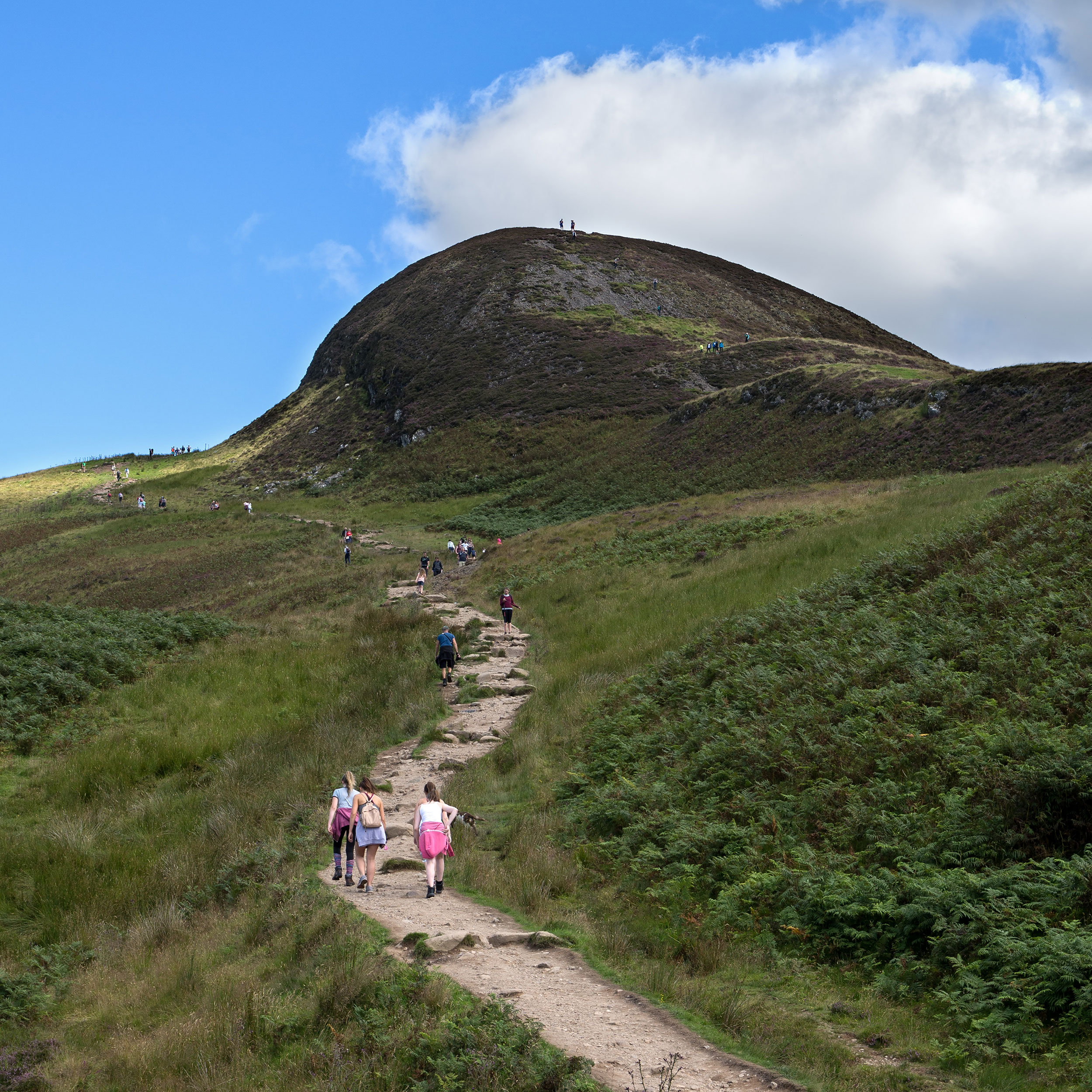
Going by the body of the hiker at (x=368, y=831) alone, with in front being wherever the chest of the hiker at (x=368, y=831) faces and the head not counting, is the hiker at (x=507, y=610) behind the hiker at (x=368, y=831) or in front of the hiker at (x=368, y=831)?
in front

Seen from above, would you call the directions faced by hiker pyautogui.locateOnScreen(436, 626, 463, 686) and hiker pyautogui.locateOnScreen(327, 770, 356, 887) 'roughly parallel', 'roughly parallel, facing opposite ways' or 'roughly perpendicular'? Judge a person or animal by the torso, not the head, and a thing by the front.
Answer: roughly parallel

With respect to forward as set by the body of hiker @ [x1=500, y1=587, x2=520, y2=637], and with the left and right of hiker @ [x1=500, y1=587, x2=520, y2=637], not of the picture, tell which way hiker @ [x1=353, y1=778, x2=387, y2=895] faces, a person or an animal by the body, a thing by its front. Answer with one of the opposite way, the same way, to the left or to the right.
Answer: the opposite way

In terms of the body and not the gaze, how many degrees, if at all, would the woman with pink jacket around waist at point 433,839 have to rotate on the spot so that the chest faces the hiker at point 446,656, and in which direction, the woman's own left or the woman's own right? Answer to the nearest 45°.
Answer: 0° — they already face them

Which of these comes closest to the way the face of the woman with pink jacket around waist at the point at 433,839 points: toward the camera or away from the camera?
away from the camera

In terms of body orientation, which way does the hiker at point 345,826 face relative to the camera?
away from the camera

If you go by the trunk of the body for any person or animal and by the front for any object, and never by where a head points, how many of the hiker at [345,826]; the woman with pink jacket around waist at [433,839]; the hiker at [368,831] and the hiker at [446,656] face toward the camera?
0

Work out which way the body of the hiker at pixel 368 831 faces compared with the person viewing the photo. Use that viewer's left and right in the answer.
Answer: facing away from the viewer

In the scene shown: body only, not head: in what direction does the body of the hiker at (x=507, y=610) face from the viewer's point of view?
toward the camera

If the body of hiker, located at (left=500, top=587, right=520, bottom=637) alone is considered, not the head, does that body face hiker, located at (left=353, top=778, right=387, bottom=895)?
yes

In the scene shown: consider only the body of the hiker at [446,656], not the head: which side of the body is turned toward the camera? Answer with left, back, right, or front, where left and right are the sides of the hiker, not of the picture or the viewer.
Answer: back

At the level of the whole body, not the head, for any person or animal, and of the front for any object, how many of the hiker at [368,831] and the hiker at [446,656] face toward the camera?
0

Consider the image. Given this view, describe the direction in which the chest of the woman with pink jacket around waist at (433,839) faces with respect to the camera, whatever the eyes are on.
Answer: away from the camera
